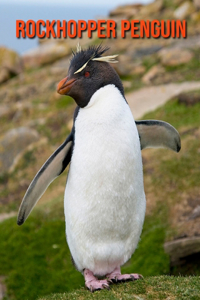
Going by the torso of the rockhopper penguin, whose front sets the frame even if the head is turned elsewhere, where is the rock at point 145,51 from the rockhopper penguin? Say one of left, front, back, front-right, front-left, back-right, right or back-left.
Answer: back

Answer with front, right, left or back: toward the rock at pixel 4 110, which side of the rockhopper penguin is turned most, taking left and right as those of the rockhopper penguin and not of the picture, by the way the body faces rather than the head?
back

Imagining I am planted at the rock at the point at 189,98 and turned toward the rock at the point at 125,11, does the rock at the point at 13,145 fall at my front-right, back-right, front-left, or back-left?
front-left

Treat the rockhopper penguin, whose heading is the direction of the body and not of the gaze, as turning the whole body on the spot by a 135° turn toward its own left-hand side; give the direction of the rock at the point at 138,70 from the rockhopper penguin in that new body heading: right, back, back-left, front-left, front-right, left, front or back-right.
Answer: front-left

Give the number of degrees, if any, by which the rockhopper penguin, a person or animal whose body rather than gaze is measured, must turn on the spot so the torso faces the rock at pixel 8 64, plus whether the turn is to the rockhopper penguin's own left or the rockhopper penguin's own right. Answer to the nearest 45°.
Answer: approximately 180°

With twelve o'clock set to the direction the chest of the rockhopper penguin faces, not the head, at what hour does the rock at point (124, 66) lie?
The rock is roughly at 6 o'clock from the rockhopper penguin.

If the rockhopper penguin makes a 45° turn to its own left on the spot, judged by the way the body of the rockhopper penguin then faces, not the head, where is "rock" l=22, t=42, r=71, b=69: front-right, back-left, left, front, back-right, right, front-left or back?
back-left

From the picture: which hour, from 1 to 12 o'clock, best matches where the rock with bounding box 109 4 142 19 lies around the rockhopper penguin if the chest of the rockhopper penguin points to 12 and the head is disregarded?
The rock is roughly at 6 o'clock from the rockhopper penguin.

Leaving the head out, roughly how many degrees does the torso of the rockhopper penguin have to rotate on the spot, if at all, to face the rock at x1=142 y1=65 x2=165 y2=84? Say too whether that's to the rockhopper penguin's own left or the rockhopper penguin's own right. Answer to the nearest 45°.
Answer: approximately 180°

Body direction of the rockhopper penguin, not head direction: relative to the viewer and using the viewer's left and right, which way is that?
facing the viewer
